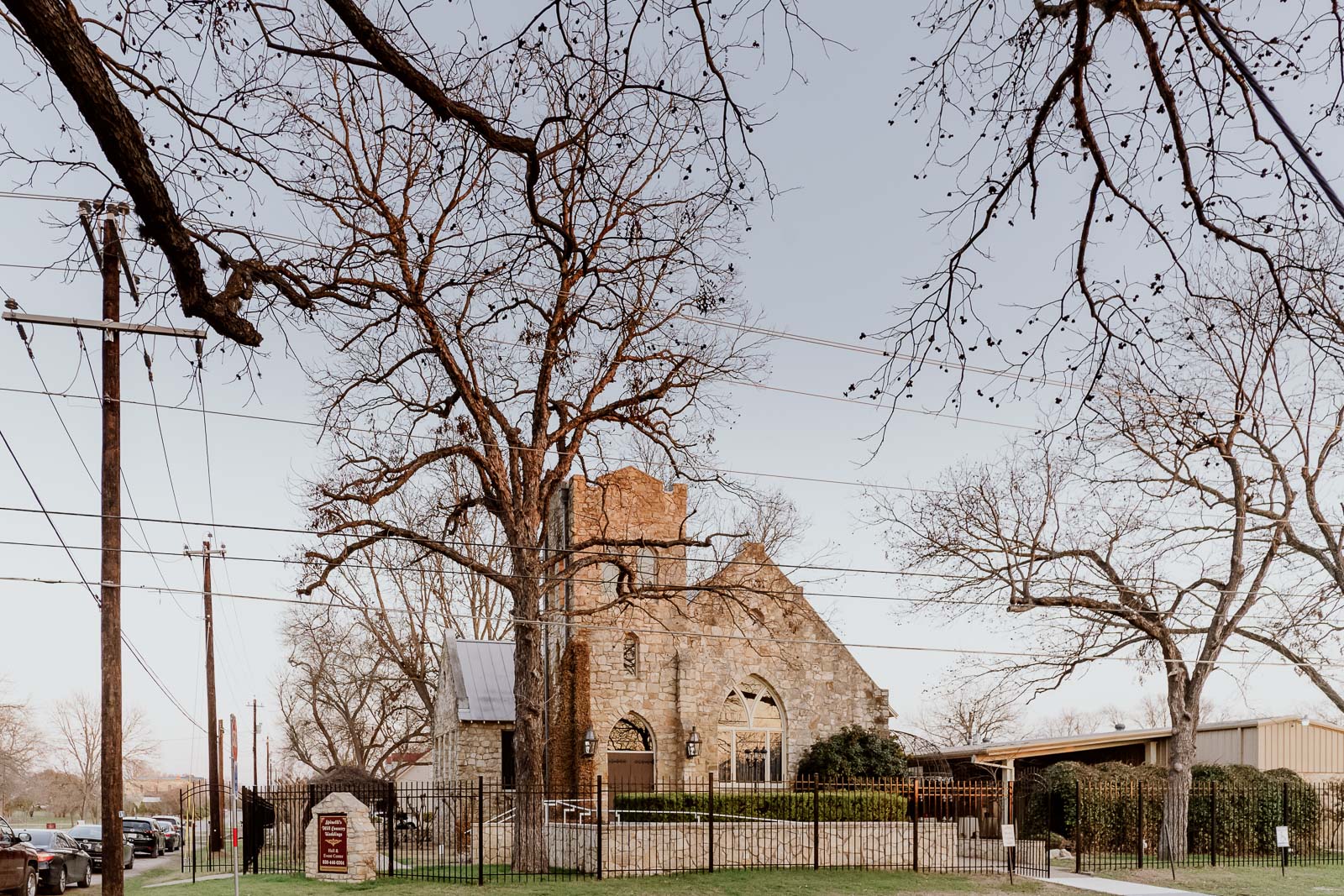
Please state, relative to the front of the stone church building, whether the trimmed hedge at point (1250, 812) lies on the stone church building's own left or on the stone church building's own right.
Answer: on the stone church building's own left

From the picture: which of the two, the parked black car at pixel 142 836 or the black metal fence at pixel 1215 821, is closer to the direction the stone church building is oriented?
the black metal fence

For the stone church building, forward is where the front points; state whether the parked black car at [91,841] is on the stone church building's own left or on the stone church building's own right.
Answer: on the stone church building's own right

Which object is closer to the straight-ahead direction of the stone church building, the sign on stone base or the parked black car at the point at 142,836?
the sign on stone base

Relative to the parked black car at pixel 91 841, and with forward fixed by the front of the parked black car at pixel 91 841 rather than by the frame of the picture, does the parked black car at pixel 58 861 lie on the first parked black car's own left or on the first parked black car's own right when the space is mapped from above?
on the first parked black car's own right

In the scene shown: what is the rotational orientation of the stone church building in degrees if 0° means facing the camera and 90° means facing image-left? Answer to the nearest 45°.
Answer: approximately 0°

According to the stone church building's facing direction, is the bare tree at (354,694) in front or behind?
behind
